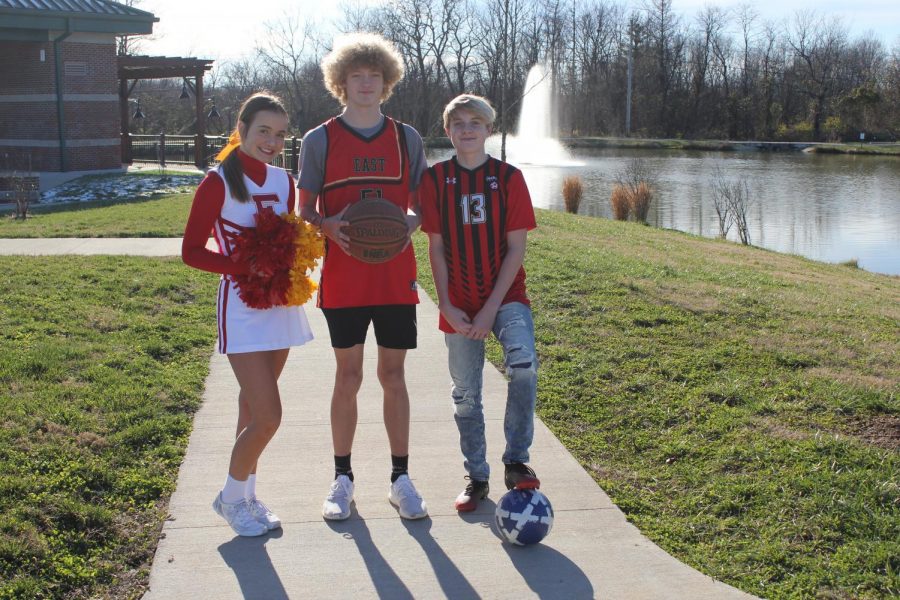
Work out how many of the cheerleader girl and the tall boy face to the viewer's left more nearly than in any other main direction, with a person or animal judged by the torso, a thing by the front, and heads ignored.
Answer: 0

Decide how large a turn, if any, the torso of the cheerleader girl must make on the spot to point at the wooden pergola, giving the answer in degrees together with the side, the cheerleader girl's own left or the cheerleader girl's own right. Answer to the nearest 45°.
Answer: approximately 135° to the cheerleader girl's own left

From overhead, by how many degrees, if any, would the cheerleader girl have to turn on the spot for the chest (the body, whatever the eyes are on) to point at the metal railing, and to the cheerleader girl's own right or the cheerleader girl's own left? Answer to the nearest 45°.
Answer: approximately 135° to the cheerleader girl's own left

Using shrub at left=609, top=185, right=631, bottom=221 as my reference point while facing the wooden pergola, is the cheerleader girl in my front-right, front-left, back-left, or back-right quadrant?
back-left

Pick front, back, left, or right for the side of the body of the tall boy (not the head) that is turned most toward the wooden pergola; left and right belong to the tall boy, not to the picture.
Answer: back

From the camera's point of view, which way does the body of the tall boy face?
toward the camera

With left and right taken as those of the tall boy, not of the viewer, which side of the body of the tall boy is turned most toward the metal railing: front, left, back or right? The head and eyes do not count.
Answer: back

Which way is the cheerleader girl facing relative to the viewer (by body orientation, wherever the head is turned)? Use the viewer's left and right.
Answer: facing the viewer and to the right of the viewer

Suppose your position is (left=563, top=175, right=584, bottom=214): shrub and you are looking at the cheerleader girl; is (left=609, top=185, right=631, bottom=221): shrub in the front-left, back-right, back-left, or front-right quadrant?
front-left
